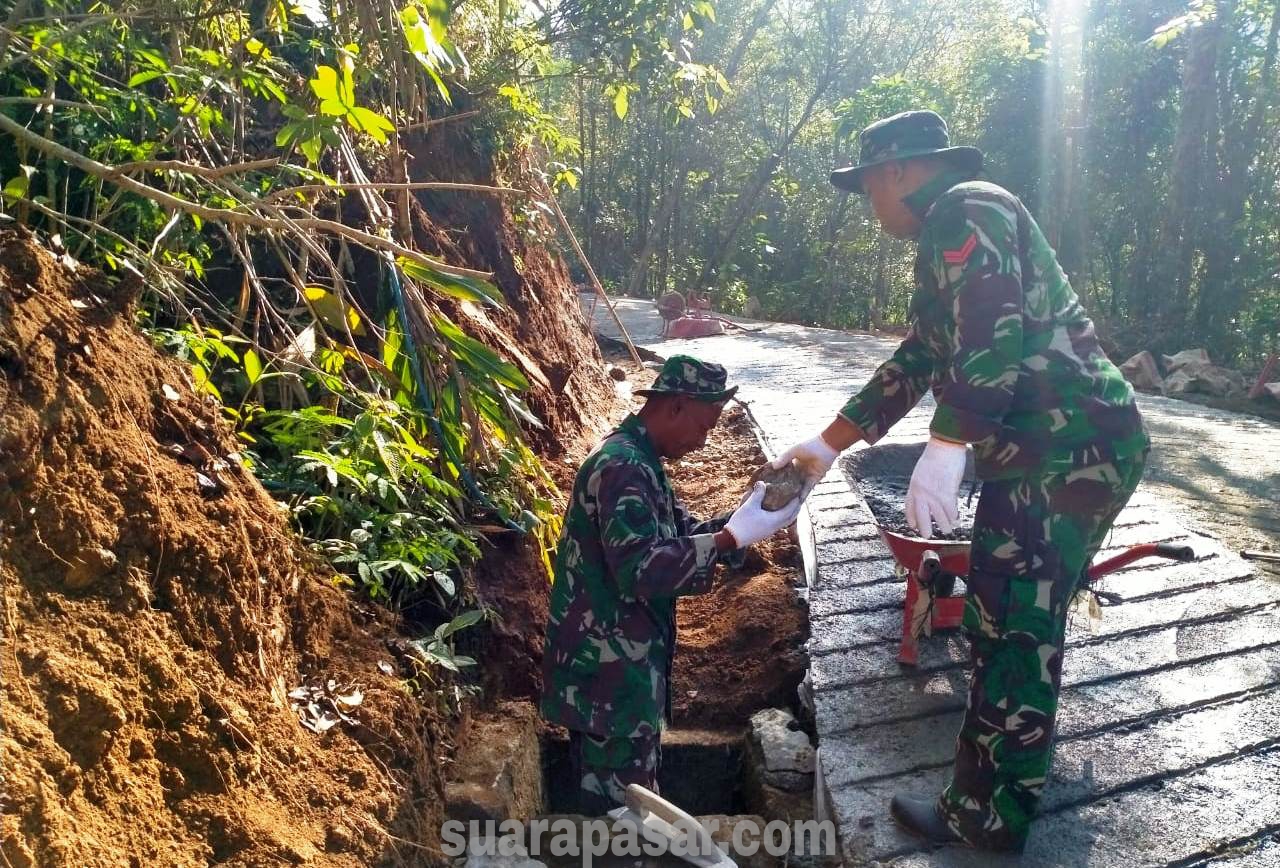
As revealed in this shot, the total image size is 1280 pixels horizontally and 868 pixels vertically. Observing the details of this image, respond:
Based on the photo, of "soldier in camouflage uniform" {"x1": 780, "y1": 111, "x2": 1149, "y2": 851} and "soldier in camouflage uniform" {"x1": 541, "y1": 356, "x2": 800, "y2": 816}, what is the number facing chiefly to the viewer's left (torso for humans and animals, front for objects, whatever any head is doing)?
1

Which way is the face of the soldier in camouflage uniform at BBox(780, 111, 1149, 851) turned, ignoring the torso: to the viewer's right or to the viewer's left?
to the viewer's left

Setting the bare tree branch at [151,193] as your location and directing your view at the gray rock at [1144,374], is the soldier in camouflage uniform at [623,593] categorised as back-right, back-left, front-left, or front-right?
front-right

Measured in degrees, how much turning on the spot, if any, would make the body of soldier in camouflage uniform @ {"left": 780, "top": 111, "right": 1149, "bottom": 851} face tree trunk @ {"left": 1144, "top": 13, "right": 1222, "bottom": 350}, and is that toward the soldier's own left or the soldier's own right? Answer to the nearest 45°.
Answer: approximately 90° to the soldier's own right

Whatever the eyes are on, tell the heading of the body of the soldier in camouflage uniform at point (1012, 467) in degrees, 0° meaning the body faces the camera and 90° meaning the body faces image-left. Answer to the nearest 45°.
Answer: approximately 90°

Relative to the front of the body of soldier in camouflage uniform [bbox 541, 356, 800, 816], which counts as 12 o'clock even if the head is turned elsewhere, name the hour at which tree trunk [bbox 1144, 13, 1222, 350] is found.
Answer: The tree trunk is roughly at 10 o'clock from the soldier in camouflage uniform.

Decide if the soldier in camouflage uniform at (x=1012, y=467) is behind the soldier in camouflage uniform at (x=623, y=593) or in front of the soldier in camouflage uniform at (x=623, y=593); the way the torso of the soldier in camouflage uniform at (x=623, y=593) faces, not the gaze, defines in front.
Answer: in front

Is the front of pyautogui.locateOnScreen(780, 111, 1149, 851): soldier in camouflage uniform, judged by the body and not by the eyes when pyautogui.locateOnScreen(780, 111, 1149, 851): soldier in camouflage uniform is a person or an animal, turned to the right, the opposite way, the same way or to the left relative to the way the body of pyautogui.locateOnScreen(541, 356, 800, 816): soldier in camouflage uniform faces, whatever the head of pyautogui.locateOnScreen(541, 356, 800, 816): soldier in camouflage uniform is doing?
the opposite way

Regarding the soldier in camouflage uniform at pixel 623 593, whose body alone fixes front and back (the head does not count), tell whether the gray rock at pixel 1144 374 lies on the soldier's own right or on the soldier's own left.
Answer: on the soldier's own left

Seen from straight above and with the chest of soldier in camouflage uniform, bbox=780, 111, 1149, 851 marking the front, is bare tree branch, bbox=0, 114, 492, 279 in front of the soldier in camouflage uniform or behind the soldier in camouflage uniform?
in front

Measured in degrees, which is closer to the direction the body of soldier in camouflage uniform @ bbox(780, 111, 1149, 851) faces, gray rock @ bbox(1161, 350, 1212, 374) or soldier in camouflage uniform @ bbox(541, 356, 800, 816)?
the soldier in camouflage uniform

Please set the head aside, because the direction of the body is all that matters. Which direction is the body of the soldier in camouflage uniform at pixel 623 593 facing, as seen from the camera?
to the viewer's right
